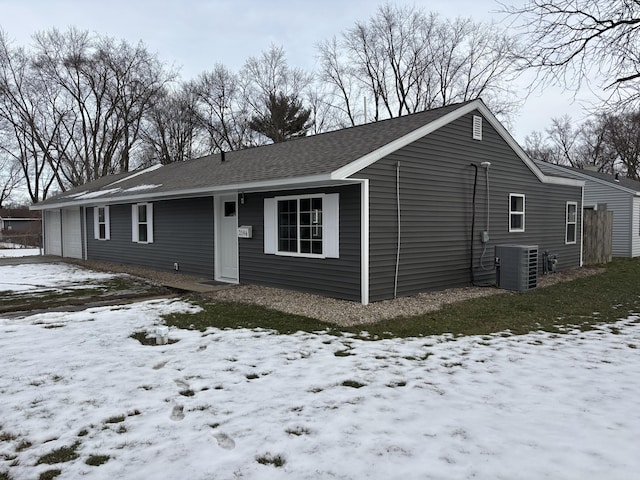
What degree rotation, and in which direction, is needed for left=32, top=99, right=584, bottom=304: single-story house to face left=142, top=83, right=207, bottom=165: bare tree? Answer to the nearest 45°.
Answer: approximately 90° to its right

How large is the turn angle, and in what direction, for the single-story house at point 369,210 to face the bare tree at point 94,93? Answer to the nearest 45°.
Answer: approximately 90° to its right

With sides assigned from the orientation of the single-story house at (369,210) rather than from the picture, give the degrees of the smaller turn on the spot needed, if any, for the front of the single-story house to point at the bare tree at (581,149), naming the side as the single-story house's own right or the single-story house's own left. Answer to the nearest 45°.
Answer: approximately 180°

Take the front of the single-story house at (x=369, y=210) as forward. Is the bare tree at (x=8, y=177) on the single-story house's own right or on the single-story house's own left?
on the single-story house's own right

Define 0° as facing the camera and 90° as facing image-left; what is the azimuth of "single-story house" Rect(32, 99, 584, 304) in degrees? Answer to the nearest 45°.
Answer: approximately 45°

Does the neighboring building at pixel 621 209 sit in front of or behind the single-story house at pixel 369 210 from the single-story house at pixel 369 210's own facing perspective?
behind

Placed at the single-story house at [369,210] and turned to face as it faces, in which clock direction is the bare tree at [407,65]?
The bare tree is roughly at 5 o'clock from the single-story house.

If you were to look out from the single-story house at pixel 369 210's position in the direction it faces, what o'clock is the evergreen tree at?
The evergreen tree is roughly at 4 o'clock from the single-story house.
